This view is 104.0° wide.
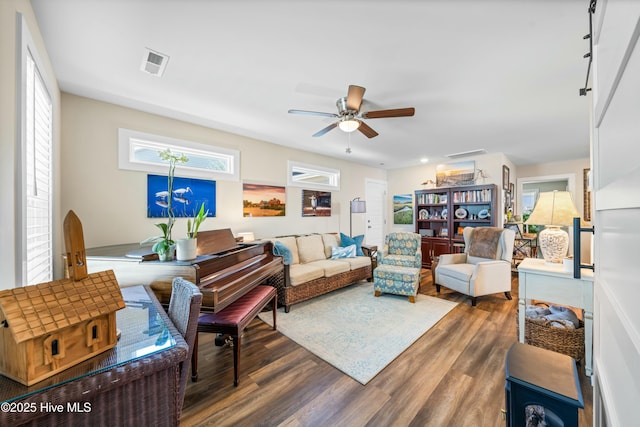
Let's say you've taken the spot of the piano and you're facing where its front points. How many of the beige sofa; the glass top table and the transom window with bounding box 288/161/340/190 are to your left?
2

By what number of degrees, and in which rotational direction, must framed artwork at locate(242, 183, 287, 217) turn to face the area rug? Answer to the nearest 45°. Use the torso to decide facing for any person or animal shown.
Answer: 0° — it already faces it

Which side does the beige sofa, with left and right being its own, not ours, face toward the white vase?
right

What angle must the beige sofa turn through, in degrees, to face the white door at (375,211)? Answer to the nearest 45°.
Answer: approximately 90° to its left

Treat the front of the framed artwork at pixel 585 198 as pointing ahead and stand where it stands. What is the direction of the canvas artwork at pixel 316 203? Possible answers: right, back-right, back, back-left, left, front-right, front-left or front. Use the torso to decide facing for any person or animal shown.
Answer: front-right
